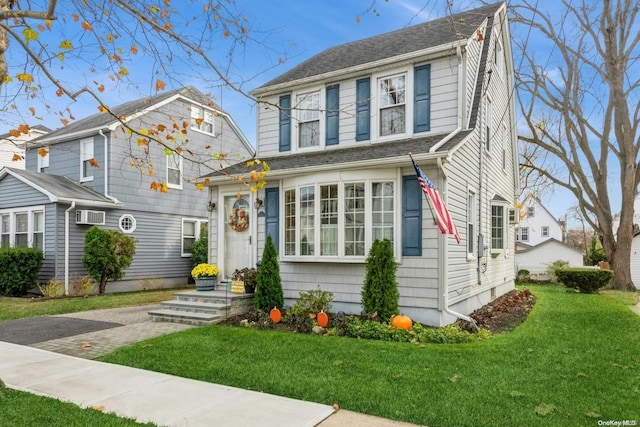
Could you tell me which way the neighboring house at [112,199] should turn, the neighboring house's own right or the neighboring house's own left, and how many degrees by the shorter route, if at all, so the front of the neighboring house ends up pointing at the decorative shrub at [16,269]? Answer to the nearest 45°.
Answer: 0° — it already faces it

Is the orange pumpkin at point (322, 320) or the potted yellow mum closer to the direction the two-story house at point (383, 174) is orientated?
the orange pumpkin

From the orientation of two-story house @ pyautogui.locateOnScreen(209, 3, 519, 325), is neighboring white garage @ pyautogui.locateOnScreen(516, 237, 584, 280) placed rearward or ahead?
rearward

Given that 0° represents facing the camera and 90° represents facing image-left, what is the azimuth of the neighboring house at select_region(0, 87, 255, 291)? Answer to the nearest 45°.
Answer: approximately 45°

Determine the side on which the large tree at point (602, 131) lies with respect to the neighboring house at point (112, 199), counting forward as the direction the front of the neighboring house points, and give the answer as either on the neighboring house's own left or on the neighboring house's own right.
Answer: on the neighboring house's own left

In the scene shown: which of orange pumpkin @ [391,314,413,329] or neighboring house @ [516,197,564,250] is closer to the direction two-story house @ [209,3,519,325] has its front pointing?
the orange pumpkin

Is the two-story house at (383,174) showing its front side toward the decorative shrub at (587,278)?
no

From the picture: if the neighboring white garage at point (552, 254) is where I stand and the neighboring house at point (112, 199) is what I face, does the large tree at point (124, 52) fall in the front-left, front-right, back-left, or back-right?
front-left

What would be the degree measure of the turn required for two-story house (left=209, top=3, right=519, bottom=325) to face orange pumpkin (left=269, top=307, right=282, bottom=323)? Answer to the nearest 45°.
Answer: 0° — it already faces it

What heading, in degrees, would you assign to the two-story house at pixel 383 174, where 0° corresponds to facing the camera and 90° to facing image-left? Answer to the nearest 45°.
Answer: approximately 45°

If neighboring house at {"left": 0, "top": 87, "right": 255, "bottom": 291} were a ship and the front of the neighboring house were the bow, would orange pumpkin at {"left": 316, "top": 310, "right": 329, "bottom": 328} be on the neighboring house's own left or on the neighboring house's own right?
on the neighboring house's own left

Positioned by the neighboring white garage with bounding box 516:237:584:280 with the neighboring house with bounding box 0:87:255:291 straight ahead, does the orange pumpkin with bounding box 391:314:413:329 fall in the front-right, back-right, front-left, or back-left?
front-left

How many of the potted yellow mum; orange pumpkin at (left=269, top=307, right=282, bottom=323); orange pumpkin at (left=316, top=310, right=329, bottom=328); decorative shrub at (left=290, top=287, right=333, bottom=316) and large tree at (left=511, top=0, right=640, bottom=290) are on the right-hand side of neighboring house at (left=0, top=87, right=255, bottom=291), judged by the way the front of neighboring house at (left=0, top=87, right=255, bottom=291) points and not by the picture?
0

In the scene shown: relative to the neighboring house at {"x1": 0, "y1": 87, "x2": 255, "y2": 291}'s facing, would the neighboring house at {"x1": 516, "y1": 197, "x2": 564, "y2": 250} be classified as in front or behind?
behind

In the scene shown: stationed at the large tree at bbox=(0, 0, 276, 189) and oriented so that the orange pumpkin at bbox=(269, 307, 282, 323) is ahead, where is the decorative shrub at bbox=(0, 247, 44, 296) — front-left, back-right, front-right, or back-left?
front-left

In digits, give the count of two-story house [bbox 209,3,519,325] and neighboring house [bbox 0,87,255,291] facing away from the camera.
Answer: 0
